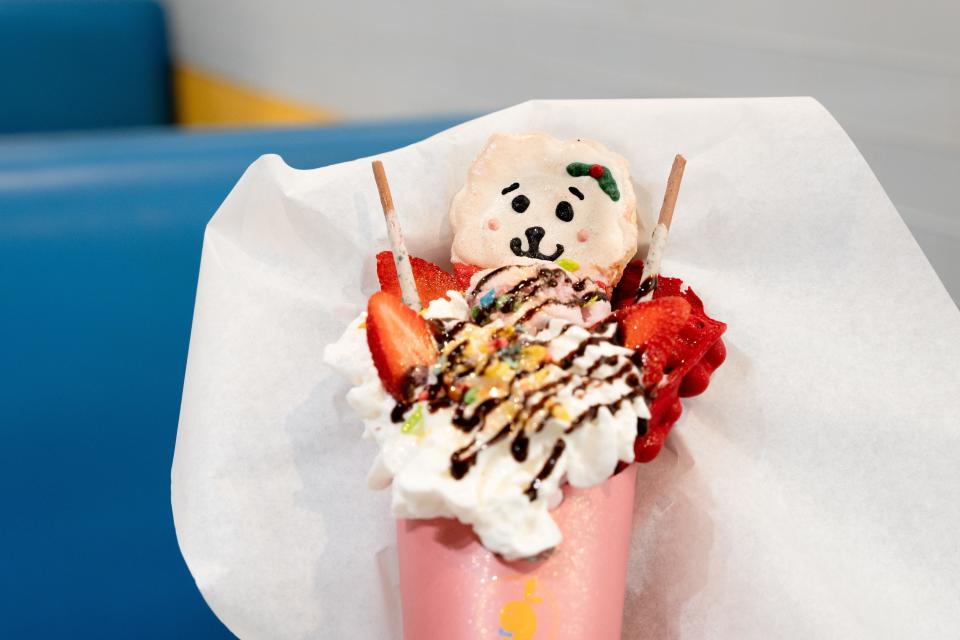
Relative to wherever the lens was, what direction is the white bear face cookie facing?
facing the viewer

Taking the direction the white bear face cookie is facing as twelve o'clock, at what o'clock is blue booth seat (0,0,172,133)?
The blue booth seat is roughly at 5 o'clock from the white bear face cookie.

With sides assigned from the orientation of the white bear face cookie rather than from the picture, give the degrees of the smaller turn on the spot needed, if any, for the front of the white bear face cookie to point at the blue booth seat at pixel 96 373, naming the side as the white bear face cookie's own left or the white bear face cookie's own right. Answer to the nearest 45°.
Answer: approximately 90° to the white bear face cookie's own right
